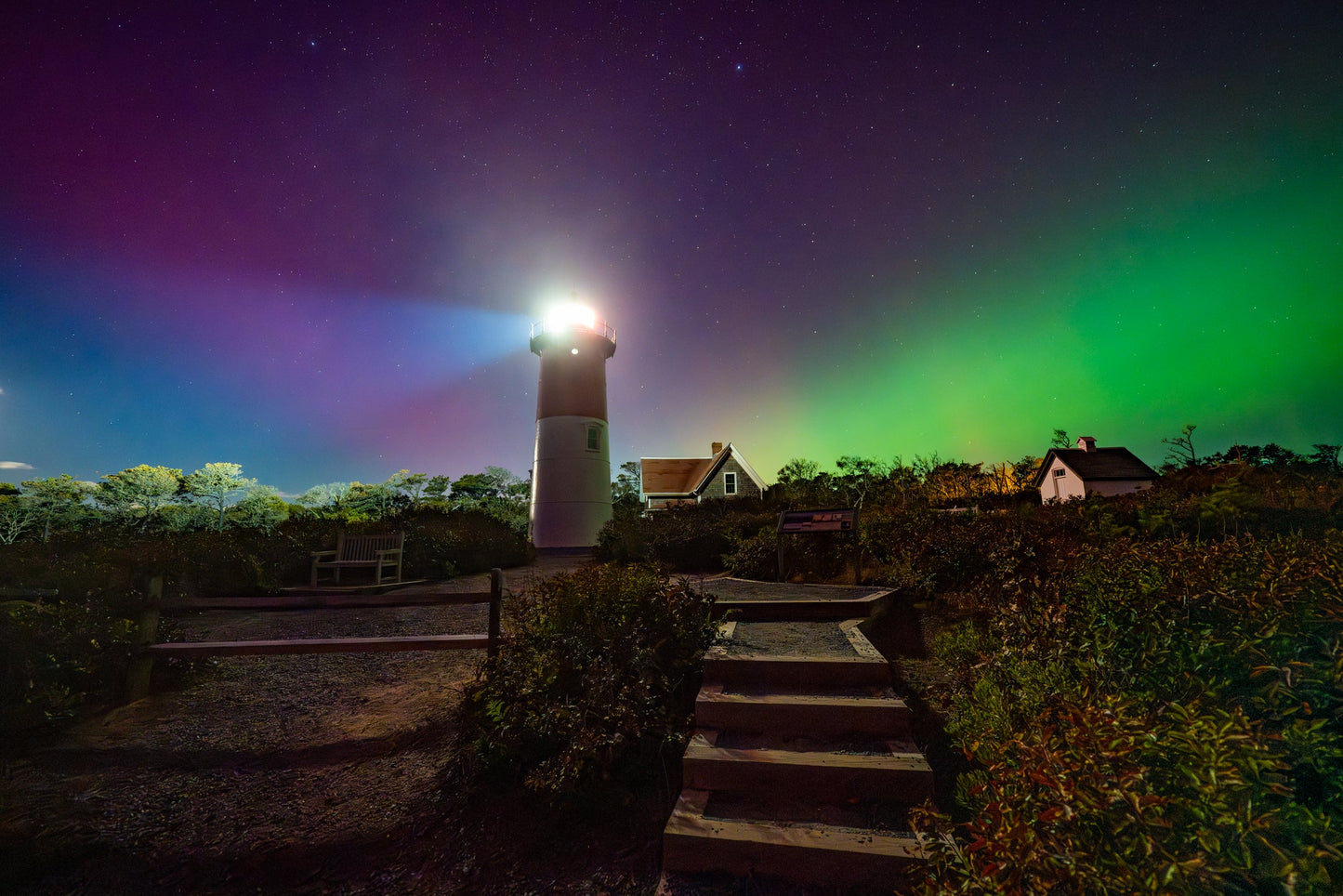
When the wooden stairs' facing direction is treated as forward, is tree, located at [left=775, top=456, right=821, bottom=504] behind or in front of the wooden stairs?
behind

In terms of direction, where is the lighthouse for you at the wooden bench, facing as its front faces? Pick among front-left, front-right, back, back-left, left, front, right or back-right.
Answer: back

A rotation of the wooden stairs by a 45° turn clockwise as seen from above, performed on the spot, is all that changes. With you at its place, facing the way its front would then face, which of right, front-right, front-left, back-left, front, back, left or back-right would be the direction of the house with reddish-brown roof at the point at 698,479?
back-right

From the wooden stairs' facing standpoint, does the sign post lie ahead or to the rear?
to the rear

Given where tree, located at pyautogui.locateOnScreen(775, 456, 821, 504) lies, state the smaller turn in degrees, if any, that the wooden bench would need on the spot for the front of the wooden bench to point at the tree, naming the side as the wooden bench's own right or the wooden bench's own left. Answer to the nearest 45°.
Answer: approximately 180°

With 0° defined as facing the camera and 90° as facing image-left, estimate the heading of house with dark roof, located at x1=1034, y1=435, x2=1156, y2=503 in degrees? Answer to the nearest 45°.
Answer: approximately 45°

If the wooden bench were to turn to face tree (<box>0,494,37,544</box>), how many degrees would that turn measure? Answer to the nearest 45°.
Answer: approximately 90° to its right

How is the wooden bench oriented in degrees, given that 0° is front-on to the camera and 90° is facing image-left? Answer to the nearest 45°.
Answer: approximately 45°

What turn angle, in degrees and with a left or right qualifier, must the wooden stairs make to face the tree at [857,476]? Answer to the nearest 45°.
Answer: approximately 180°
